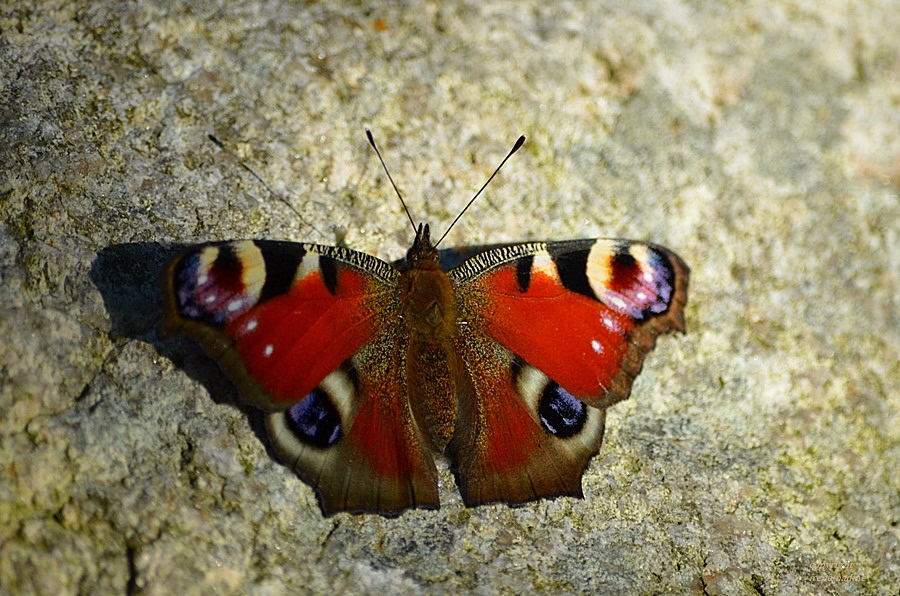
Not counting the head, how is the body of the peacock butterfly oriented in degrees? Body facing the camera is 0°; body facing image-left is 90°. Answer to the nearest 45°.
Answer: approximately 180°
